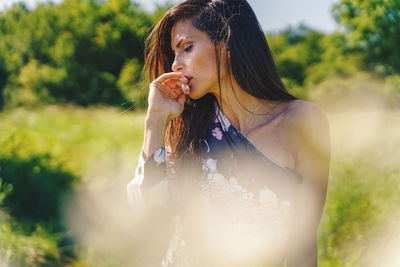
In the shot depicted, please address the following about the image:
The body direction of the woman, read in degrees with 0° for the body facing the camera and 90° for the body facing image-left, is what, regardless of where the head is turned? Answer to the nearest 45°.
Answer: approximately 45°
